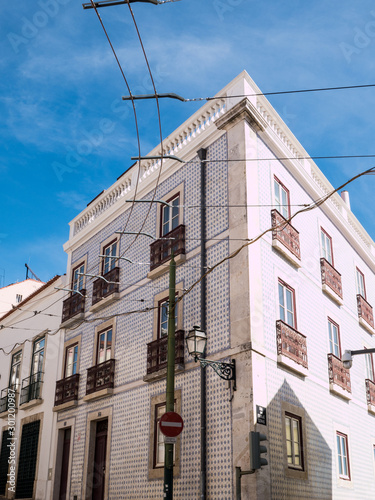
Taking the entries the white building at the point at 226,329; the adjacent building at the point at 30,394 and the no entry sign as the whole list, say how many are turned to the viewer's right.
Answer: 0

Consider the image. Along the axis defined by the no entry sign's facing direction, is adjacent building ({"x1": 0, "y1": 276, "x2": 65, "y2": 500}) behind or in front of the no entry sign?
behind

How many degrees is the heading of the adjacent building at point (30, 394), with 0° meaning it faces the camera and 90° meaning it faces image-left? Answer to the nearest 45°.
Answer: approximately 45°

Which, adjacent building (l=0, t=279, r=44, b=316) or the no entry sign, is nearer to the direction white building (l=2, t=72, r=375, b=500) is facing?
the no entry sign

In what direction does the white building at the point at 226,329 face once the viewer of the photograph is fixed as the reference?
facing the viewer and to the left of the viewer

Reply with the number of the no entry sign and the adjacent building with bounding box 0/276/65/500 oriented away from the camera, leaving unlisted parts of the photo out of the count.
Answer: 0

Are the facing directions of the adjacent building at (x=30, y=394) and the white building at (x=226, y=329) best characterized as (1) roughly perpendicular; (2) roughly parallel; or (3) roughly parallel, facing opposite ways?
roughly parallel

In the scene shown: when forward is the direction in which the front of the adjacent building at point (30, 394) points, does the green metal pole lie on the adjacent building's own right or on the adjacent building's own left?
on the adjacent building's own left

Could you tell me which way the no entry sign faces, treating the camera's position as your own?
facing the viewer

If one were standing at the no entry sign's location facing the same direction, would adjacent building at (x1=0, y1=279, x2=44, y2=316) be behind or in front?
behind

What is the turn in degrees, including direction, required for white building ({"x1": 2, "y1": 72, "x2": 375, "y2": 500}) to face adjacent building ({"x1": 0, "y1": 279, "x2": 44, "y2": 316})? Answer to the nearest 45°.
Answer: approximately 90° to its right

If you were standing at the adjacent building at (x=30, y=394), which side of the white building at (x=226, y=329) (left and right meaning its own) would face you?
right

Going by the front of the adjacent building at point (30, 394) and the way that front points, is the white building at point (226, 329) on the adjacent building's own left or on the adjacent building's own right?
on the adjacent building's own left
